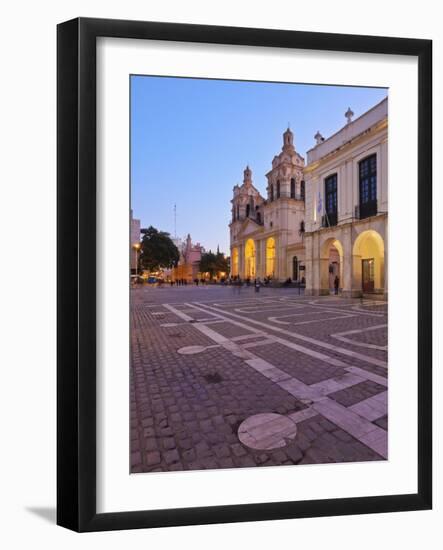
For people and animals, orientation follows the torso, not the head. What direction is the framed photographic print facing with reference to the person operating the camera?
facing the viewer and to the right of the viewer
